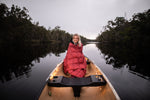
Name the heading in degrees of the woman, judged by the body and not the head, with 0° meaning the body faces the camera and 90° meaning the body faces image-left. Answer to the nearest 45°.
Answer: approximately 0°
